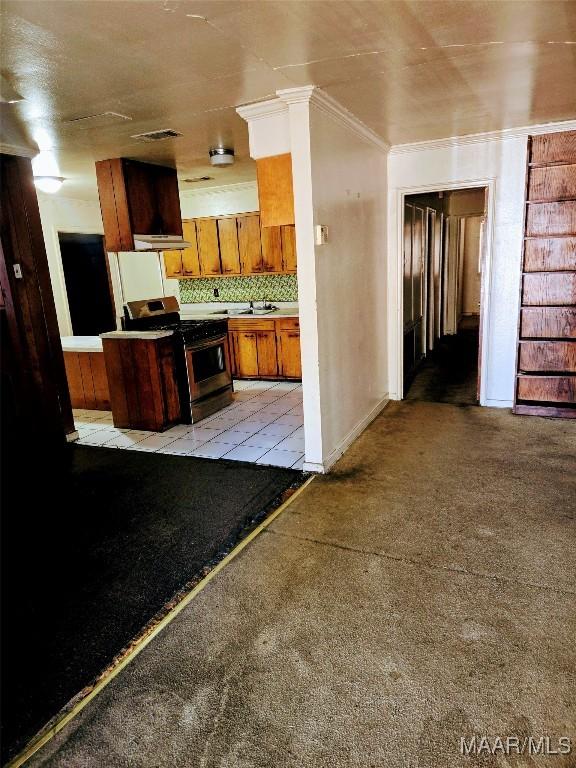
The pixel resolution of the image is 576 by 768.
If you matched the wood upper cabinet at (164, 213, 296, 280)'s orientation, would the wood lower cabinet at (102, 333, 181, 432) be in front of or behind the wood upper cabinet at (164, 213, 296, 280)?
in front

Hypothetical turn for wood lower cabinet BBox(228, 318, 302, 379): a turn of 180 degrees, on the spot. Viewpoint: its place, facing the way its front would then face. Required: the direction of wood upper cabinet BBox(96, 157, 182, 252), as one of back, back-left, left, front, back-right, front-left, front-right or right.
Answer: back-left

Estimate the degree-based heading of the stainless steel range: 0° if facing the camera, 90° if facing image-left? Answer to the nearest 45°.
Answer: approximately 315°

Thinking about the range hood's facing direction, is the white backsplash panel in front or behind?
behind

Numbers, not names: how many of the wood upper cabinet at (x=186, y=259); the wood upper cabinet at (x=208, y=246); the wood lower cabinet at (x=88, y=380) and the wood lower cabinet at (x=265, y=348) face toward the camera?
4

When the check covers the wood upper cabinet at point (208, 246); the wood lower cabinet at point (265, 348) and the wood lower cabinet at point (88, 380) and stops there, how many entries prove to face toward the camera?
3

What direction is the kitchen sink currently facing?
toward the camera

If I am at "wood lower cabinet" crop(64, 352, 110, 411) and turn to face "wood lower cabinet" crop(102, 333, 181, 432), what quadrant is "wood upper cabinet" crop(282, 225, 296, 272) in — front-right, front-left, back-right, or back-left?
front-left

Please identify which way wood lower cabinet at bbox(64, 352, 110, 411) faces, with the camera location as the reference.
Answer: facing the viewer

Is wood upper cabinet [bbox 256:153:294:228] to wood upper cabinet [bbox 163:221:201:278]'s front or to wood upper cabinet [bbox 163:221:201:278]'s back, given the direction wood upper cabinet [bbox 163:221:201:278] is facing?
to the front

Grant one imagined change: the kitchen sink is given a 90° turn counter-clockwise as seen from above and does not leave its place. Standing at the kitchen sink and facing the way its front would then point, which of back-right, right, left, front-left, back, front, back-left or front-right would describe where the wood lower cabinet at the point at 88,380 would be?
back-right

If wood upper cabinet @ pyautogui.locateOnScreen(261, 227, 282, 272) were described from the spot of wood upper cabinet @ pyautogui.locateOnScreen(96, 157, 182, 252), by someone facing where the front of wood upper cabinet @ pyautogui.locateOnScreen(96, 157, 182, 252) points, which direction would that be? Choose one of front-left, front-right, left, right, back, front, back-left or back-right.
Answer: left

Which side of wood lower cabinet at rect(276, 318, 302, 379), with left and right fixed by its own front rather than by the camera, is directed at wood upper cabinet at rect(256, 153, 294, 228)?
front
